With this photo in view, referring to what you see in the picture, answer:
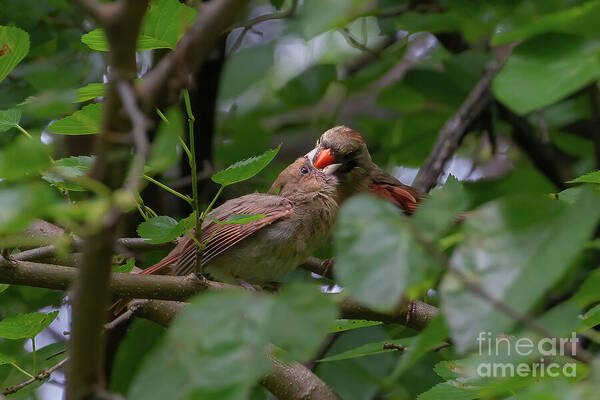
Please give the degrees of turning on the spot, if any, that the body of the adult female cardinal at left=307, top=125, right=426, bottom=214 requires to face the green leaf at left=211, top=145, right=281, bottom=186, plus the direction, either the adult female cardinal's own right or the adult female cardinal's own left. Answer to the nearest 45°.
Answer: approximately 45° to the adult female cardinal's own left

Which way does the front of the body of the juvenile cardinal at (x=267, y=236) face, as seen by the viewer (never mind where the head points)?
to the viewer's right

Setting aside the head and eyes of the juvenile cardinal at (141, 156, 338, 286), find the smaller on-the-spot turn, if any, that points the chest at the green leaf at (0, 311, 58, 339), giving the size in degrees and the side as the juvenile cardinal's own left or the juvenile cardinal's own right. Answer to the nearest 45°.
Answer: approximately 135° to the juvenile cardinal's own right
